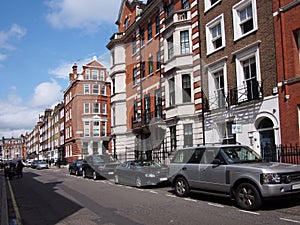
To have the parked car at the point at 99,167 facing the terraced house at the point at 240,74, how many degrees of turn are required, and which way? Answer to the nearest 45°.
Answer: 0° — it already faces it

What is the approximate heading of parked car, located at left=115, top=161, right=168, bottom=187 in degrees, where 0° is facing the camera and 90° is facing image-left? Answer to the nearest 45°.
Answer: approximately 315°

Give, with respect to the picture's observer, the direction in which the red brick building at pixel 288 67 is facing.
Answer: facing the viewer and to the left of the viewer

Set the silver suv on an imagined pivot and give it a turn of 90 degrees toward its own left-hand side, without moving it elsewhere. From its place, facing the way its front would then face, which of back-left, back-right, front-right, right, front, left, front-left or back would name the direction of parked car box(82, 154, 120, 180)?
left

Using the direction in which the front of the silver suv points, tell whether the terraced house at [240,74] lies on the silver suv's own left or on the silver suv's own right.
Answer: on the silver suv's own left

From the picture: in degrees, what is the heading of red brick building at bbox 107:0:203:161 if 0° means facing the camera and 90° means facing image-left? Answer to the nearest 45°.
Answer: approximately 45°

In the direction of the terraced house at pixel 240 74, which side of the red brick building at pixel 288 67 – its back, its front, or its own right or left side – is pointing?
right

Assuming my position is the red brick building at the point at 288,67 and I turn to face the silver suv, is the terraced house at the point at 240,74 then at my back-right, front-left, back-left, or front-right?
back-right

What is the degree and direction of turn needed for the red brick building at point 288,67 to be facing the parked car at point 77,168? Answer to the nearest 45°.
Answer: approximately 90° to its right

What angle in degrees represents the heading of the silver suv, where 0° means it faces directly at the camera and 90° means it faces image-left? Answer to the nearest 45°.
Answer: approximately 315°

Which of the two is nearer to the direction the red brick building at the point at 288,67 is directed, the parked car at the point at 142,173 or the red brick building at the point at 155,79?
the parked car

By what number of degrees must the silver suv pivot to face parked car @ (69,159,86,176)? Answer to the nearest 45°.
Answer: approximately 180°

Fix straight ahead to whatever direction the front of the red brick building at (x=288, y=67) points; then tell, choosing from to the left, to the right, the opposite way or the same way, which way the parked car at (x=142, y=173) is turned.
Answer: to the left
